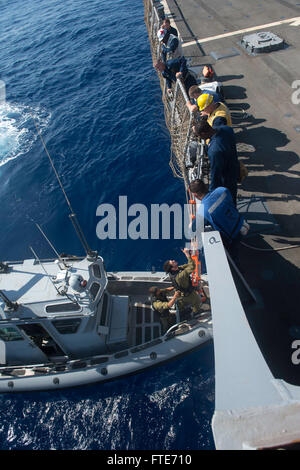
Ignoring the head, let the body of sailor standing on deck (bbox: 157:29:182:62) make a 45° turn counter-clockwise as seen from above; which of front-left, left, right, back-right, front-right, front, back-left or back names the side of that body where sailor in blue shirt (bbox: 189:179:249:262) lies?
front-left

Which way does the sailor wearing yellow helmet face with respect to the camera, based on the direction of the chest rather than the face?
to the viewer's left

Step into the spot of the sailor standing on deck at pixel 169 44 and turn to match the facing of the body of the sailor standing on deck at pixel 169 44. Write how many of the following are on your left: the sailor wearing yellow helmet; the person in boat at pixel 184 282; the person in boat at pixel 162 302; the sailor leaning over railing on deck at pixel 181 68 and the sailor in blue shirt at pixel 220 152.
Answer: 5

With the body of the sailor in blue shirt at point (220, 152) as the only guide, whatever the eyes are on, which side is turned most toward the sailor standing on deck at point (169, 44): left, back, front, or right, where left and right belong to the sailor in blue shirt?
right

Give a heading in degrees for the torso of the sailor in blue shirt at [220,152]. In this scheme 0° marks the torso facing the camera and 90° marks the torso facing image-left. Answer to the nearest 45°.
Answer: approximately 90°

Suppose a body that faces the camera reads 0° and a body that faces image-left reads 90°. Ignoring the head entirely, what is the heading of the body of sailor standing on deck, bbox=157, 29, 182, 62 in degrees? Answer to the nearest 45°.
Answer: approximately 90°

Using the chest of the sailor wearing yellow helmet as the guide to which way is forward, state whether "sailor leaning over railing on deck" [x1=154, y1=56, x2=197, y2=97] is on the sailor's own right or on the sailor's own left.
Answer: on the sailor's own right

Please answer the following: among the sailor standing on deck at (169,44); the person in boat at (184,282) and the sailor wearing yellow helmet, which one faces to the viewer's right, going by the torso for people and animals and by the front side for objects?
the person in boat

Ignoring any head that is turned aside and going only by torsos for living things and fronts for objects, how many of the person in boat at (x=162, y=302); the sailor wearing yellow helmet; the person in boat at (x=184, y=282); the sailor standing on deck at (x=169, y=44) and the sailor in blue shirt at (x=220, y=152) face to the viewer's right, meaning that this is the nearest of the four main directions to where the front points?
2

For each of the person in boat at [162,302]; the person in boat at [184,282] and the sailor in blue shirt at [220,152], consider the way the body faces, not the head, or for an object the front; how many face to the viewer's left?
1

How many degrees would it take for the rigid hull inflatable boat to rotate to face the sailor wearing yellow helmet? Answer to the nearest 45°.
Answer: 0° — it already faces them

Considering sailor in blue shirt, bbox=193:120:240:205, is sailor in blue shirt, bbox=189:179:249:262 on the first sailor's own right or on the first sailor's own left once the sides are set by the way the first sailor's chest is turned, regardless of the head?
on the first sailor's own left

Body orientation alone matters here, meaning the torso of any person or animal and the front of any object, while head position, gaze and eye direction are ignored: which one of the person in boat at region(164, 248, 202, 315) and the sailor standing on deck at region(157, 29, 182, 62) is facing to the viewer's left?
the sailor standing on deck

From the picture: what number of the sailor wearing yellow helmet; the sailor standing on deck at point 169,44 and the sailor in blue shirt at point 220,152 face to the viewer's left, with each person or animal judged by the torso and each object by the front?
3

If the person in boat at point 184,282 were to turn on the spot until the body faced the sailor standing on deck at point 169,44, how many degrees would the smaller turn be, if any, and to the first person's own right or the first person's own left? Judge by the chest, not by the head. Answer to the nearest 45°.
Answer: approximately 90° to the first person's own left
